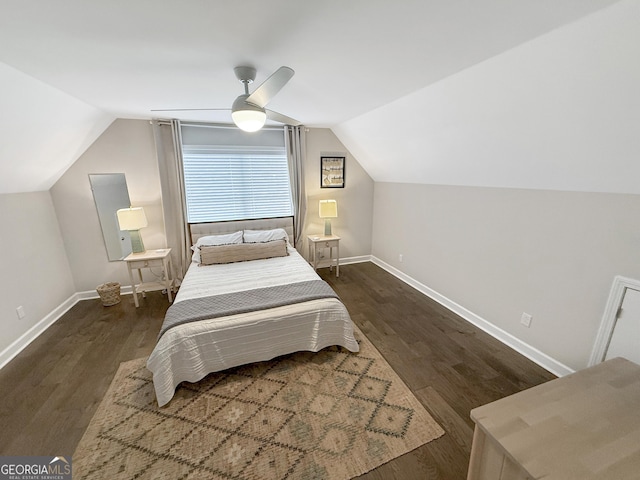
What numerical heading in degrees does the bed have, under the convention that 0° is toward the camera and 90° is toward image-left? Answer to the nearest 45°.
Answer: approximately 0°

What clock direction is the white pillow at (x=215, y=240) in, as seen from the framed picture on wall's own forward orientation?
The white pillow is roughly at 2 o'clock from the framed picture on wall.

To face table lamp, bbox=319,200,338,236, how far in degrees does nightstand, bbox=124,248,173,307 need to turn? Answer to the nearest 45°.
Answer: approximately 90° to its left

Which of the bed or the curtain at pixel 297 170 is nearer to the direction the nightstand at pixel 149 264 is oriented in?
the bed

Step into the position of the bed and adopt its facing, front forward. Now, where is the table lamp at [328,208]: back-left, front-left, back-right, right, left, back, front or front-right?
back-left

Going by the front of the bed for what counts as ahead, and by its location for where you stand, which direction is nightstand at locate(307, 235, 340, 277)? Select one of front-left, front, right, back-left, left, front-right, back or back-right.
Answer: back-left

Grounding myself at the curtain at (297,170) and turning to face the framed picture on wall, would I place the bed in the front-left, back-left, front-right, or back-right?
back-right

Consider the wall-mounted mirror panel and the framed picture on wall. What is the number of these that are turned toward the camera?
2

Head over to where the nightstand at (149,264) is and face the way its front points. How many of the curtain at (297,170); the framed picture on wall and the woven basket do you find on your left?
2
